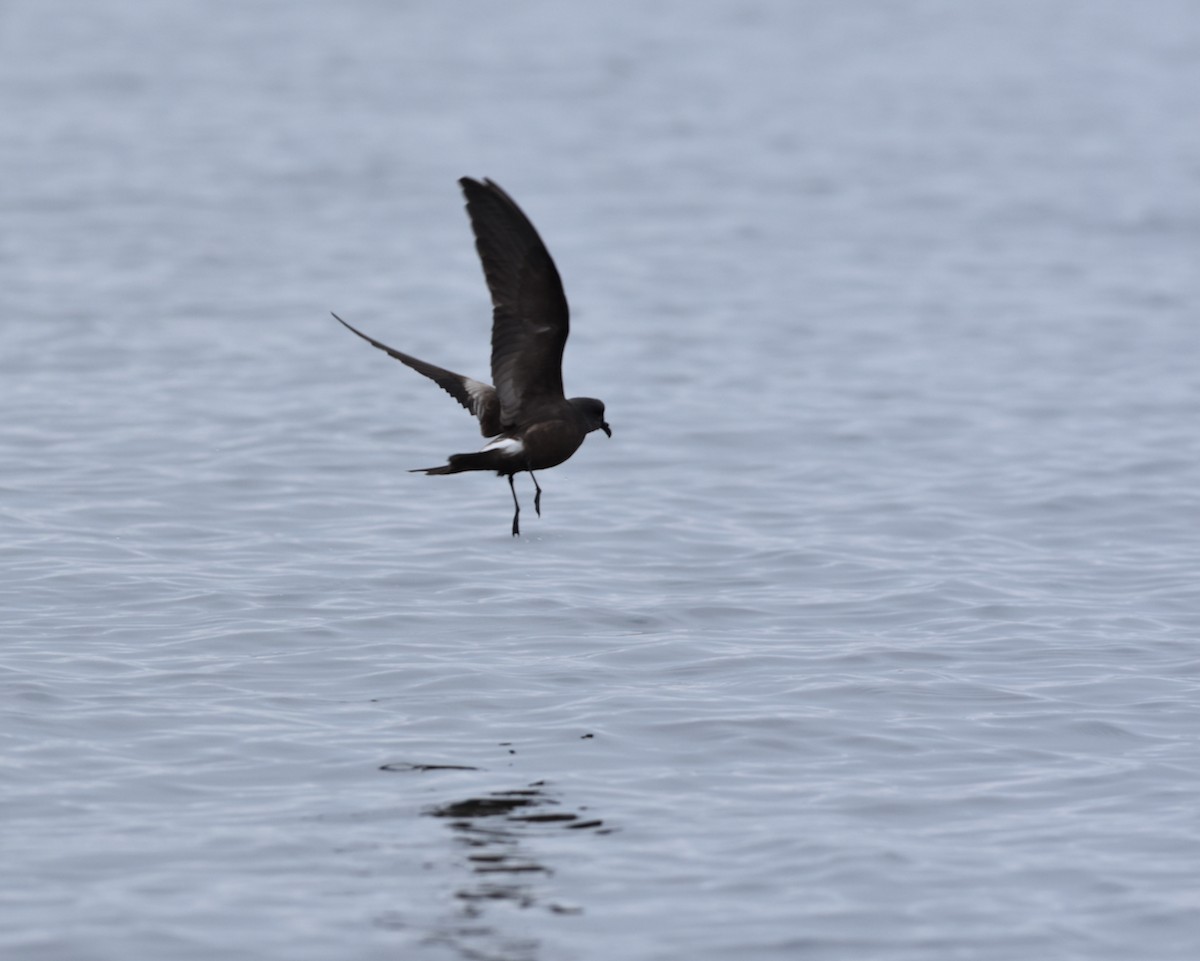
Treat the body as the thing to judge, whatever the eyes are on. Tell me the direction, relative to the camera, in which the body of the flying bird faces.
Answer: to the viewer's right
